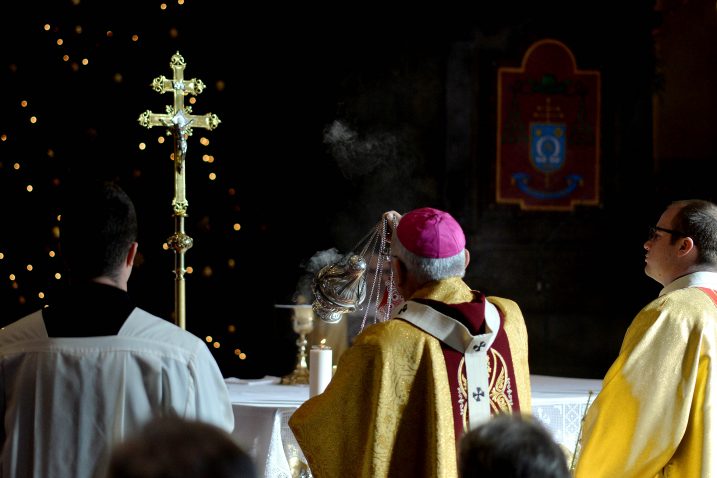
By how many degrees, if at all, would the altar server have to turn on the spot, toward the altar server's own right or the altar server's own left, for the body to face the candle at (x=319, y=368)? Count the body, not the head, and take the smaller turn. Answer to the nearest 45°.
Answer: approximately 45° to the altar server's own right

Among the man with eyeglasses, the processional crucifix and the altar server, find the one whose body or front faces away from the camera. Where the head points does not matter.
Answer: the altar server

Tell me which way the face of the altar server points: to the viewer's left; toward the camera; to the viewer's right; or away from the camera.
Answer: away from the camera

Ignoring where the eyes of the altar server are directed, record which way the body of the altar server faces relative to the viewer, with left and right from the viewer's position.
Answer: facing away from the viewer

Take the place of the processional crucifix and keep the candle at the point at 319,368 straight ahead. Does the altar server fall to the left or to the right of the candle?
right

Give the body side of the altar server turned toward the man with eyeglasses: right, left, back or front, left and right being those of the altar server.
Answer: right

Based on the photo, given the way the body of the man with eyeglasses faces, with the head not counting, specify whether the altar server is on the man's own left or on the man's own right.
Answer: on the man's own left

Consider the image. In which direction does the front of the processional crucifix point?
toward the camera

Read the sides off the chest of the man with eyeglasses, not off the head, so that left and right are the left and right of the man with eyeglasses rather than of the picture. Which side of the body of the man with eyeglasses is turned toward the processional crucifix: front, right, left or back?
front

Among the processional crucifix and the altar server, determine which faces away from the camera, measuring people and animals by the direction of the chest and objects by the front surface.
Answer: the altar server

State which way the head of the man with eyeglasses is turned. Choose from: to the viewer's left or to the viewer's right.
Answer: to the viewer's left

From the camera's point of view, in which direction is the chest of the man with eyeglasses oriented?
to the viewer's left
